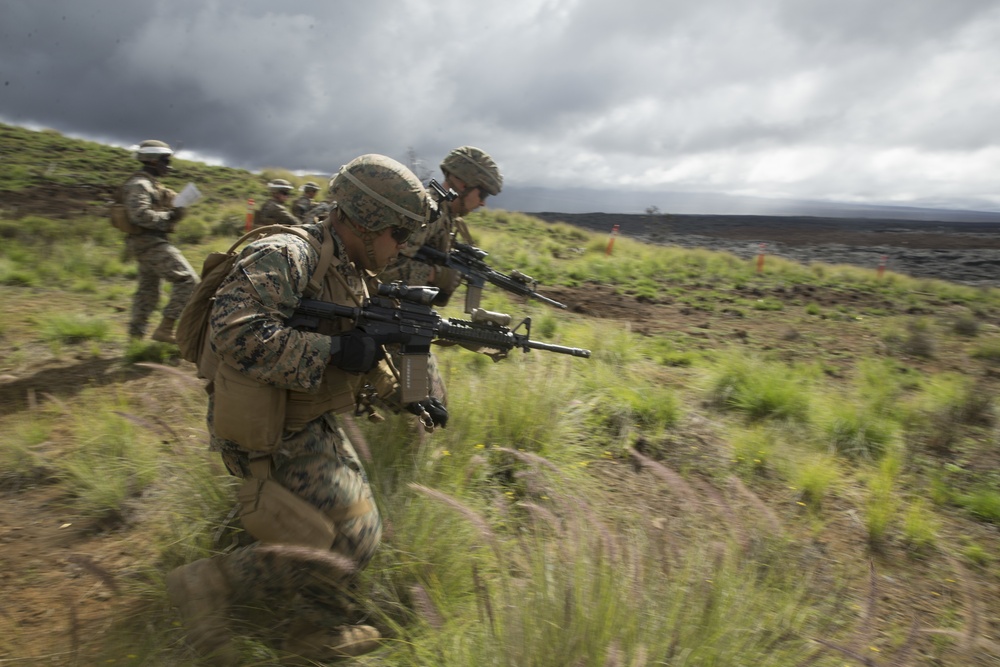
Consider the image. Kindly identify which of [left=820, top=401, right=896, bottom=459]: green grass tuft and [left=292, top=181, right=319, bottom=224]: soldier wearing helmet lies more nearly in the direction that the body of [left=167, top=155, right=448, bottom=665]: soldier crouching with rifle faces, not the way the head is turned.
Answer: the green grass tuft

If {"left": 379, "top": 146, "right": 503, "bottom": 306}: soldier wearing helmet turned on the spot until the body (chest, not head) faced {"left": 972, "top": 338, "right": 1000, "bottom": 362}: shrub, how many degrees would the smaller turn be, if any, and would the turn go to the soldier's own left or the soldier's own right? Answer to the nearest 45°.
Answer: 0° — they already face it

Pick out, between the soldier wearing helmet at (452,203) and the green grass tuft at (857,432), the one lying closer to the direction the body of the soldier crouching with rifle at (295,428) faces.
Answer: the green grass tuft

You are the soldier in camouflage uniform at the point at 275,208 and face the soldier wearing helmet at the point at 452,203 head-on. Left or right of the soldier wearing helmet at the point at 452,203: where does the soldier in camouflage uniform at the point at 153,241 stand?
right

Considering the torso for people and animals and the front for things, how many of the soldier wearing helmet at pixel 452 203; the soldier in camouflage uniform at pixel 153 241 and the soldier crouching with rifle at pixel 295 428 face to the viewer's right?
3

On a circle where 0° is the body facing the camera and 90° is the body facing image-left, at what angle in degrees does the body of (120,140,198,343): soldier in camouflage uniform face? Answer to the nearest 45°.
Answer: approximately 270°

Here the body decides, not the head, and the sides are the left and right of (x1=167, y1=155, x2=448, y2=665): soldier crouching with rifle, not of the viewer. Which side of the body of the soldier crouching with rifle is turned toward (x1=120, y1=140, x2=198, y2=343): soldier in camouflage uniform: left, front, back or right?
left

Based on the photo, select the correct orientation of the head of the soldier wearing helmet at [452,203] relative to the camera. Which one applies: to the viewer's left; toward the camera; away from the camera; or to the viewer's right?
to the viewer's right

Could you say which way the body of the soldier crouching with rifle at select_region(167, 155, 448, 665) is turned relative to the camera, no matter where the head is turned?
to the viewer's right

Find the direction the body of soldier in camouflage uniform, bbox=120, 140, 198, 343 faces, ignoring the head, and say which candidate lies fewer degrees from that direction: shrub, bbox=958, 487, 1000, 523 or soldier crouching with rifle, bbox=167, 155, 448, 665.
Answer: the shrub

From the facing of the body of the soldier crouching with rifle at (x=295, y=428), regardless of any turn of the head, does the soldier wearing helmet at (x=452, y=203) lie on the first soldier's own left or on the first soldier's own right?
on the first soldier's own left

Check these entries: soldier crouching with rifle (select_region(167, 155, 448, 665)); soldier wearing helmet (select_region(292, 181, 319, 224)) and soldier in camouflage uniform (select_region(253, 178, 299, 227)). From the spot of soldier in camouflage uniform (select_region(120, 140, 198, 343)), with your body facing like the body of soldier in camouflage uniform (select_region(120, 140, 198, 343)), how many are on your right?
1

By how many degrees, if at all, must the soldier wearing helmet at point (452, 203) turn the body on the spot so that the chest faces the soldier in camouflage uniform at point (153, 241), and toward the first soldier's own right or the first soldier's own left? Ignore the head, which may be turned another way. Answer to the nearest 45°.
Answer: approximately 135° to the first soldier's own left

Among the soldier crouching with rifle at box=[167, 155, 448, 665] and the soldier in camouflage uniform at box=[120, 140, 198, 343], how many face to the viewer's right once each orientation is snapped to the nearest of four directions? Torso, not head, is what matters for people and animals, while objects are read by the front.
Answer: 2

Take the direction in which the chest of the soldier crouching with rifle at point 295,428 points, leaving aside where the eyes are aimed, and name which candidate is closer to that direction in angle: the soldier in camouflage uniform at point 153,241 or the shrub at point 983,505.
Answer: the shrub

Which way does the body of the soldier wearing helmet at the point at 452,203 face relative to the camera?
to the viewer's right
